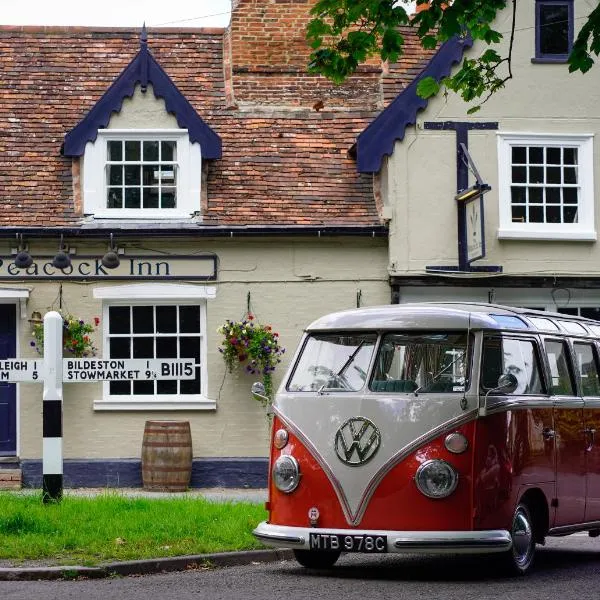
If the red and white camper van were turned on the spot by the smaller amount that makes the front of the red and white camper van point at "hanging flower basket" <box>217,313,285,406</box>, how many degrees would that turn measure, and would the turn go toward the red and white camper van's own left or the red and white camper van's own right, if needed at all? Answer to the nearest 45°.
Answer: approximately 135° to the red and white camper van's own right

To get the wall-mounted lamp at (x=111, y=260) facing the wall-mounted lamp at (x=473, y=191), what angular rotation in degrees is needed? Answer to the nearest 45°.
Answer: approximately 90° to its left

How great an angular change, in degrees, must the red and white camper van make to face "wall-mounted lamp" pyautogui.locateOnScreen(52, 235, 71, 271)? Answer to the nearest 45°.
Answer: approximately 90° to its right

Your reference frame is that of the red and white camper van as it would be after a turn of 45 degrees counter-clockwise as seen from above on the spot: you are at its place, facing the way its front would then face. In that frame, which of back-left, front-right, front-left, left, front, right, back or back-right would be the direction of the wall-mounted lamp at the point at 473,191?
back

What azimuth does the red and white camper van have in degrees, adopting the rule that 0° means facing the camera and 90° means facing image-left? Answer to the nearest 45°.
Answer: approximately 45°

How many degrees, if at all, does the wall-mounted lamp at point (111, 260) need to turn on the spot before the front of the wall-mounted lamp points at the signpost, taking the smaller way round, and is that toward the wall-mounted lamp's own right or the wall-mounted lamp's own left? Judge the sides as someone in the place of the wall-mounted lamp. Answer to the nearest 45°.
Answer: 0° — it already faces it

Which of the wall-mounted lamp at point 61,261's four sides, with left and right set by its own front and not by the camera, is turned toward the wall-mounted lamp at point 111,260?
left

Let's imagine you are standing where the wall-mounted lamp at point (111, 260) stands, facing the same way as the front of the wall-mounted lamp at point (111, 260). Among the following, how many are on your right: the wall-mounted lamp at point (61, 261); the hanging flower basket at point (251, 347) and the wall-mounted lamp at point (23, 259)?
2

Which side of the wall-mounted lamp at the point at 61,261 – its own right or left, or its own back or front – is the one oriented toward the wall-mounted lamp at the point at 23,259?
right

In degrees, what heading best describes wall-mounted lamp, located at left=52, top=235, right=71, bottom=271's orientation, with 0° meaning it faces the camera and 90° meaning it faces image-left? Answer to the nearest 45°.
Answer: approximately 0°

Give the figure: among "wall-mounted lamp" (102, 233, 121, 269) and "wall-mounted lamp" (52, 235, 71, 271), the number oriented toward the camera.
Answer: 2

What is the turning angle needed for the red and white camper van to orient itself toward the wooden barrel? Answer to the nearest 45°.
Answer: approximately 90° to its right
